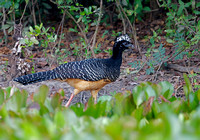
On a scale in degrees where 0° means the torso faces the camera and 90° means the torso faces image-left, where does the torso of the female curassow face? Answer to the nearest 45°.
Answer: approximately 270°
